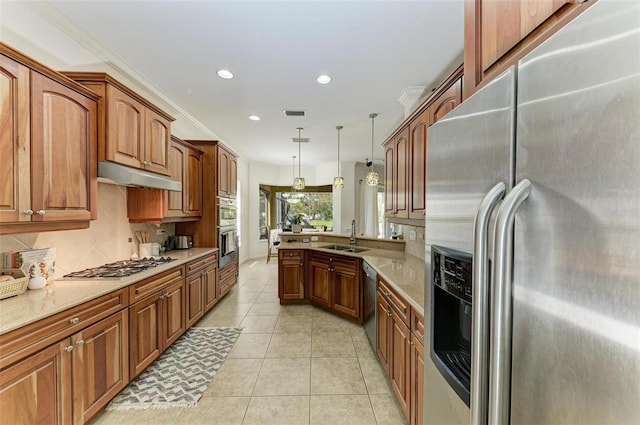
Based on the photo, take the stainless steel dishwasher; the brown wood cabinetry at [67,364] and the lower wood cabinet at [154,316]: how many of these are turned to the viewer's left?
1

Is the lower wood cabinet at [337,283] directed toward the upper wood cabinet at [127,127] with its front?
yes

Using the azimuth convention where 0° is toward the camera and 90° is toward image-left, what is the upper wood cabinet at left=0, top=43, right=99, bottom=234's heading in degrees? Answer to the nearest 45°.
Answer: approximately 315°

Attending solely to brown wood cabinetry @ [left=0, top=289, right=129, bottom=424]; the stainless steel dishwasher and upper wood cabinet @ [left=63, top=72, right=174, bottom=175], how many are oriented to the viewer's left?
1

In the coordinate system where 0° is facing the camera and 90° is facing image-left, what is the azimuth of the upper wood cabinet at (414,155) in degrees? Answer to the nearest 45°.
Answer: approximately 45°

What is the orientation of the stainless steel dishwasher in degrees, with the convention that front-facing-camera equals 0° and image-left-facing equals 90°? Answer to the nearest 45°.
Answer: approximately 90°

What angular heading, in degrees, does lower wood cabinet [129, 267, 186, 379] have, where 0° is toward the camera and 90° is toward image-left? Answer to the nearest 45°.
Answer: approximately 315°

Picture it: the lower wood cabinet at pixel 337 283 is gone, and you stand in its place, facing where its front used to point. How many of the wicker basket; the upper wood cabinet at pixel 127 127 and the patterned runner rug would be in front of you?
3

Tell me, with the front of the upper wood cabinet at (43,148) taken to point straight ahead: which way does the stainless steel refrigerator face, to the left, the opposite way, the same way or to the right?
the opposite way

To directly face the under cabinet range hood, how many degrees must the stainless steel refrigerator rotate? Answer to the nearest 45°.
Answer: approximately 45° to its right
